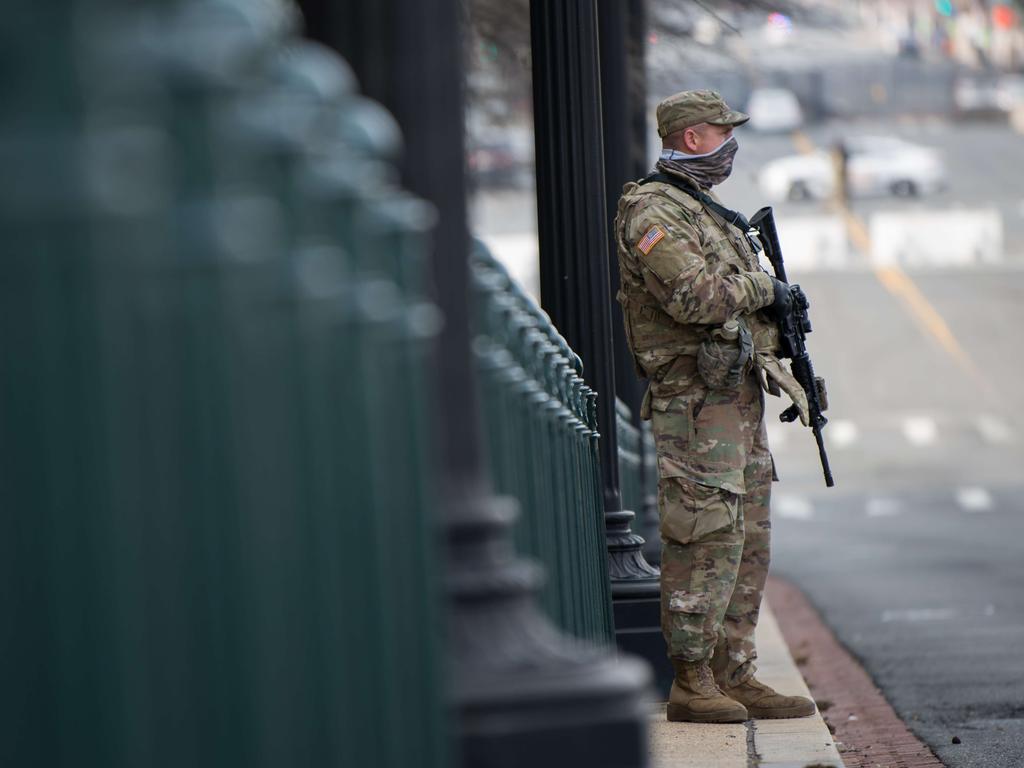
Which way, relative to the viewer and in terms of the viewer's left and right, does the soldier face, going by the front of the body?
facing to the right of the viewer

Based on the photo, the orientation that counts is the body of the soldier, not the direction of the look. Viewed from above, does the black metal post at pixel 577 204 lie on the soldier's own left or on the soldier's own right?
on the soldier's own left

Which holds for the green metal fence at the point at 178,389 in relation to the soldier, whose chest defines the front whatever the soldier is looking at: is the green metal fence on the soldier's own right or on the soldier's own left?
on the soldier's own right

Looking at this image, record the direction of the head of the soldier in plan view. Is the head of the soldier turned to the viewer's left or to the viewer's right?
to the viewer's right

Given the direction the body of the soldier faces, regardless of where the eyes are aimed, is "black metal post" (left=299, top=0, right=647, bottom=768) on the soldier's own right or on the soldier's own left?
on the soldier's own right

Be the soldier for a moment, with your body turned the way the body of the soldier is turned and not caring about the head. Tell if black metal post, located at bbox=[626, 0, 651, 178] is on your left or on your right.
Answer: on your left

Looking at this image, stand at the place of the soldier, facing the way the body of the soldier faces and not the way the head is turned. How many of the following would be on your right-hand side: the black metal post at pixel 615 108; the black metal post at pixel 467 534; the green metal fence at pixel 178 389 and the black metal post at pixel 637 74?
2

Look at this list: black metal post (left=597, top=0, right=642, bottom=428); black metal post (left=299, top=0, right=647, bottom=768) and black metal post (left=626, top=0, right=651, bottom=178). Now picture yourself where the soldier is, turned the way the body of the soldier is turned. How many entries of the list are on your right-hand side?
1
